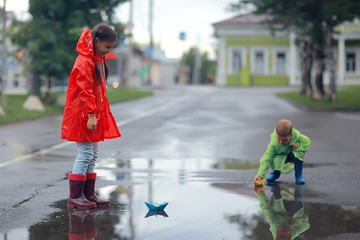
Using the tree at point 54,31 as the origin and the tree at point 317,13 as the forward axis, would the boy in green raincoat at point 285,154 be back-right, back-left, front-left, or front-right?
front-right

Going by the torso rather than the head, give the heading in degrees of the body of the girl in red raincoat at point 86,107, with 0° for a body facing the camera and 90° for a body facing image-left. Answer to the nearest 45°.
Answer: approximately 270°

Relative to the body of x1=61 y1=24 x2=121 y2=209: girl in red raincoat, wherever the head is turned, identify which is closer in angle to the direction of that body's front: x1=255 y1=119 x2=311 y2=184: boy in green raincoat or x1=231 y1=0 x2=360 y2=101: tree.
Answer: the boy in green raincoat

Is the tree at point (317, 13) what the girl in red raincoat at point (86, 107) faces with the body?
no

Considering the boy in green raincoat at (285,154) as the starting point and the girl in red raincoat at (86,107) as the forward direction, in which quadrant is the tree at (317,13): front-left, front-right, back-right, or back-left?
back-right

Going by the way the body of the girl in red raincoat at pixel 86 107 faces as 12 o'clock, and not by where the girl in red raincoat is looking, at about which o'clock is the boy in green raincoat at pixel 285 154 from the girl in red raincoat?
The boy in green raincoat is roughly at 11 o'clock from the girl in red raincoat.

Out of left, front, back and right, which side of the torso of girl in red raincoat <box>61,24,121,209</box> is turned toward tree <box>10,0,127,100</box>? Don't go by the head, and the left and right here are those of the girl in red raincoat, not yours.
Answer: left
